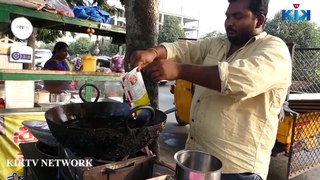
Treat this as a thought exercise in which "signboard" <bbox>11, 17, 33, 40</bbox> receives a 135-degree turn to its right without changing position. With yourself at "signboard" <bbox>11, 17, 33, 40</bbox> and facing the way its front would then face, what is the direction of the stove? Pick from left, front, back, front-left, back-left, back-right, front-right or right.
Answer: back-left

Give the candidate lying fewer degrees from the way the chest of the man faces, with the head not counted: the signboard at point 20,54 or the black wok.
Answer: the black wok

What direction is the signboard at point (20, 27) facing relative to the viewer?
toward the camera

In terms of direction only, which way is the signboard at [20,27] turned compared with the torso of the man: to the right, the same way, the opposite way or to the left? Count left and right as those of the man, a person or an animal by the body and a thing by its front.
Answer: to the left

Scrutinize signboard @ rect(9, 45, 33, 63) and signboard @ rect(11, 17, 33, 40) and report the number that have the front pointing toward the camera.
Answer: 2

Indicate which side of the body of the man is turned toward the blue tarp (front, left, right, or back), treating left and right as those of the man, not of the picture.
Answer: right

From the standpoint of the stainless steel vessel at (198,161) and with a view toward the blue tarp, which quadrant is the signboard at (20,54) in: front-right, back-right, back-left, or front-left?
front-left

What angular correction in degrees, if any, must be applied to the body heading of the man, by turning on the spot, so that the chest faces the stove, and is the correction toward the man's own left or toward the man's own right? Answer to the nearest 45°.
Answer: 0° — they already face it

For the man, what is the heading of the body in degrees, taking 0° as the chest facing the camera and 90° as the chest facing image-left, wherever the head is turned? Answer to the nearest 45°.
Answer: approximately 45°

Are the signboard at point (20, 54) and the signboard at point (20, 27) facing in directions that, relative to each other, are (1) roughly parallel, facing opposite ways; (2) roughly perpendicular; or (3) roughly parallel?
roughly parallel

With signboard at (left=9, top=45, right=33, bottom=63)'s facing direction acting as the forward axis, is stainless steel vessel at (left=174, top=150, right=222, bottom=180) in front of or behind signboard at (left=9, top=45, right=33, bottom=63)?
in front

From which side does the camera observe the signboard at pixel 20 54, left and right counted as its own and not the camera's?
front
